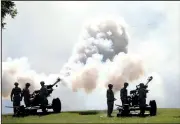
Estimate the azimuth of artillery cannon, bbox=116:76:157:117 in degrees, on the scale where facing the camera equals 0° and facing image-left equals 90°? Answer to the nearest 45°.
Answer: approximately 225°

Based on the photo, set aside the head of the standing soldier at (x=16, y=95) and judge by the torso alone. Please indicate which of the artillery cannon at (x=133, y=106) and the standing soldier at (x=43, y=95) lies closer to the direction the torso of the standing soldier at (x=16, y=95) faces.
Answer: the standing soldier

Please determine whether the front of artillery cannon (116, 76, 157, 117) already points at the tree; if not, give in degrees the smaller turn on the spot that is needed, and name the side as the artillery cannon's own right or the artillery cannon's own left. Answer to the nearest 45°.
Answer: approximately 135° to the artillery cannon's own left

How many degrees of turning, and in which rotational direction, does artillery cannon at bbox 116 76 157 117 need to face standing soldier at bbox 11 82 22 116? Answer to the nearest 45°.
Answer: approximately 135° to its left

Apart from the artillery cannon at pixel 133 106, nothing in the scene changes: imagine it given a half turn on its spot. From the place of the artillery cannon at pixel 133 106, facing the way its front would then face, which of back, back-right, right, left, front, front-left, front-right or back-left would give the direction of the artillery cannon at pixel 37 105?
front-right
